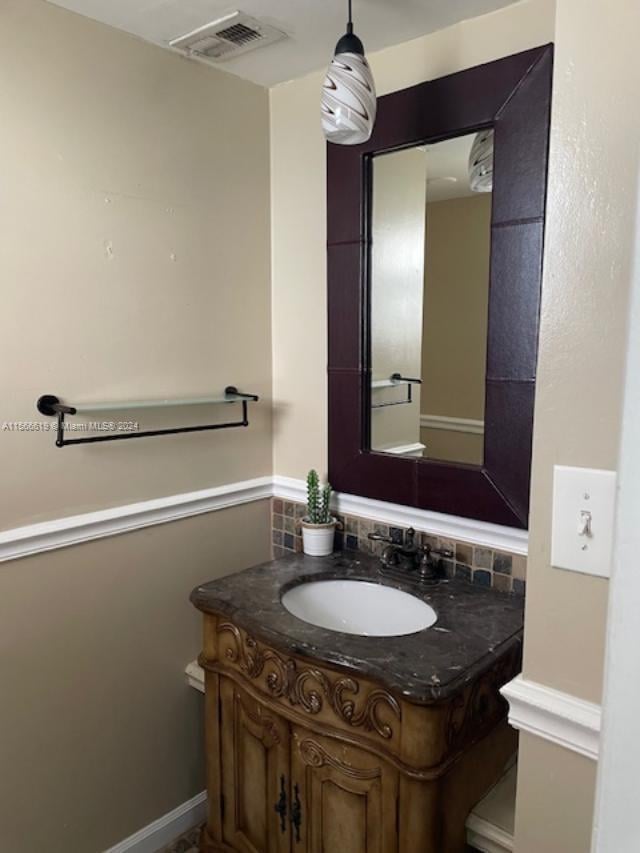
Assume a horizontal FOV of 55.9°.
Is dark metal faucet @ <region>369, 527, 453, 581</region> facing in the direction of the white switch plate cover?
no

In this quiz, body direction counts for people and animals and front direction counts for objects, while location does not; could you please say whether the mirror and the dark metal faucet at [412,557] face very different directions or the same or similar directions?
same or similar directions

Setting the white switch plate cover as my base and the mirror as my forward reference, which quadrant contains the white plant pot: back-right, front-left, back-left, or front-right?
front-left

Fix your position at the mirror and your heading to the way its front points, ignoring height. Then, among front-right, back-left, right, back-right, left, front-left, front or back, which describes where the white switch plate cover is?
front-left

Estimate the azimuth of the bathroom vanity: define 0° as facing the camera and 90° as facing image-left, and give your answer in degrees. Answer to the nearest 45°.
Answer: approximately 45°

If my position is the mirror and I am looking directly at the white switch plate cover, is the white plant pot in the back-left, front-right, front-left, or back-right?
back-right

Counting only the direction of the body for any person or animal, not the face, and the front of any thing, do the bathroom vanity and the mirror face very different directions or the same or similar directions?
same or similar directions

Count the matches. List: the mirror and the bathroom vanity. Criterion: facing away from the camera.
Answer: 0

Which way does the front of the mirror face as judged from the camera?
facing the viewer and to the left of the viewer
